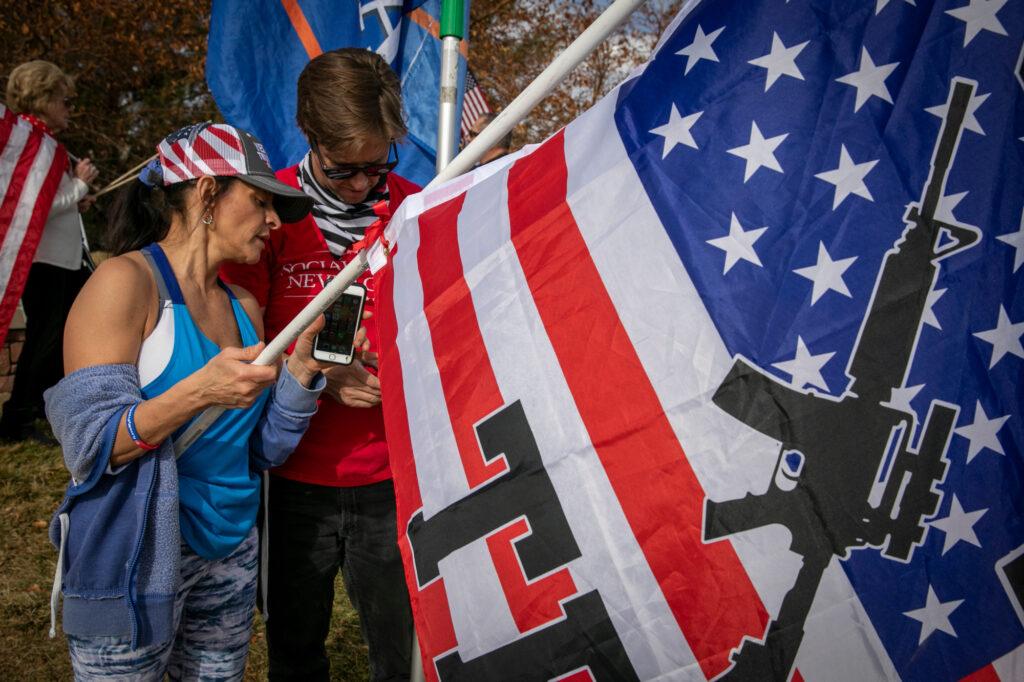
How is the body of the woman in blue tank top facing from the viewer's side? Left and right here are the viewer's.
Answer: facing the viewer and to the right of the viewer

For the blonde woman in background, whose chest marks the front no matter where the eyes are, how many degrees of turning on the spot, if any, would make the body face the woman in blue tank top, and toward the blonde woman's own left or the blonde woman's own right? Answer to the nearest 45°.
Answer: approximately 90° to the blonde woman's own right

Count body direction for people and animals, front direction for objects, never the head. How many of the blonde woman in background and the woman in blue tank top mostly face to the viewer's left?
0

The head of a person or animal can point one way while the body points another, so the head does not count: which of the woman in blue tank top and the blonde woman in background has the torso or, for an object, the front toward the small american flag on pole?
the blonde woman in background

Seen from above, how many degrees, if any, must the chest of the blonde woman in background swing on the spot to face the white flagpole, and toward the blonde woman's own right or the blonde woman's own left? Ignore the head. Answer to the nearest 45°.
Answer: approximately 90° to the blonde woman's own right

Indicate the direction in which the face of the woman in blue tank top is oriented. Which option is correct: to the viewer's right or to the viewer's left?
to the viewer's right

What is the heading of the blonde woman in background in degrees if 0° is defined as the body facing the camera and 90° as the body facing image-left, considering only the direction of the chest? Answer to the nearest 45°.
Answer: approximately 270°

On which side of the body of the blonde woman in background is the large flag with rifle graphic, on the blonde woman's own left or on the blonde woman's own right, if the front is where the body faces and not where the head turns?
on the blonde woman's own right
